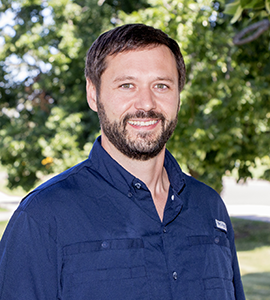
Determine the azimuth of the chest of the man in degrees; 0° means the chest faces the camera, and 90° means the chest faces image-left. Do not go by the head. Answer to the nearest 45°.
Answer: approximately 315°
